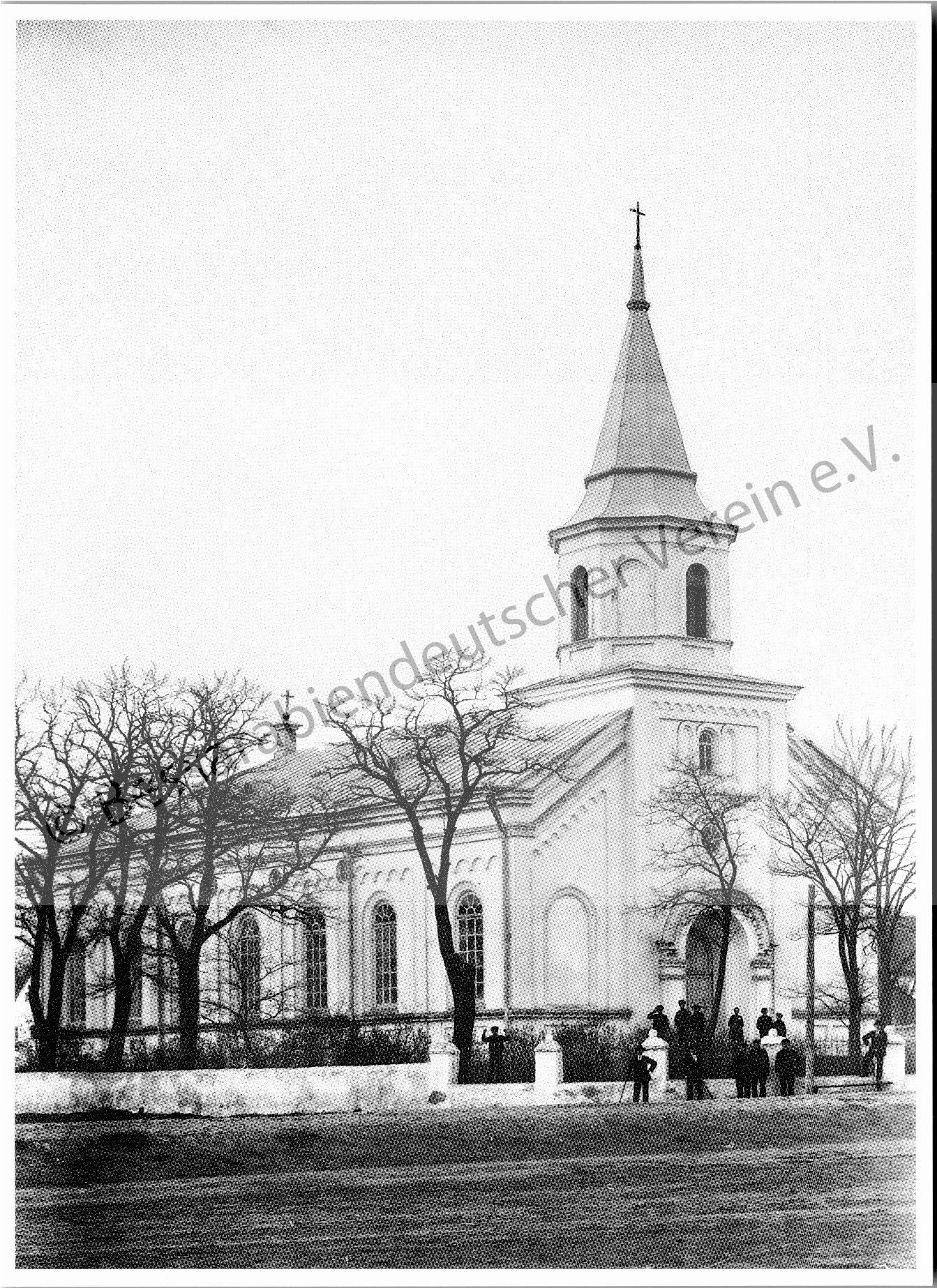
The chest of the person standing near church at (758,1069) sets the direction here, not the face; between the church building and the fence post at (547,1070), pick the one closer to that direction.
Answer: the fence post

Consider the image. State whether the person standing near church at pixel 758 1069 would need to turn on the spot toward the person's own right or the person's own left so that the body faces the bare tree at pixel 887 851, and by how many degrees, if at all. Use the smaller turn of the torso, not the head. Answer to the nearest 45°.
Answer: approximately 135° to the person's own left

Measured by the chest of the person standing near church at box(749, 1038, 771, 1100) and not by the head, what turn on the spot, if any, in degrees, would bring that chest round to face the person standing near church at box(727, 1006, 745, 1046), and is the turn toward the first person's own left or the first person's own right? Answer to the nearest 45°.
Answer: approximately 180°
